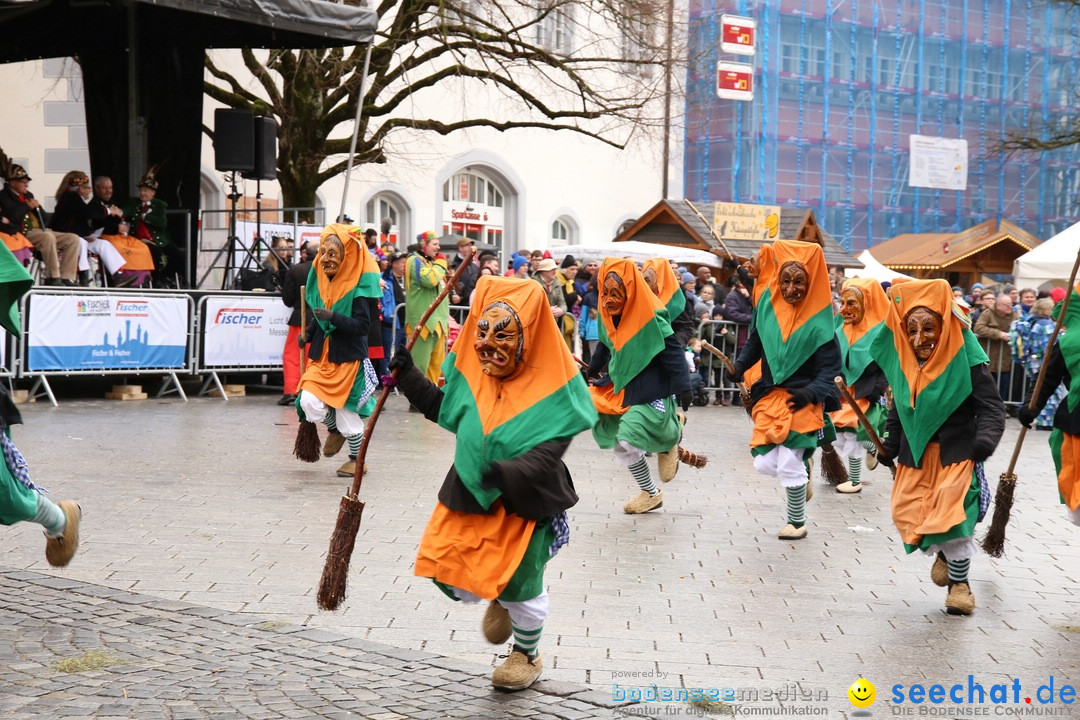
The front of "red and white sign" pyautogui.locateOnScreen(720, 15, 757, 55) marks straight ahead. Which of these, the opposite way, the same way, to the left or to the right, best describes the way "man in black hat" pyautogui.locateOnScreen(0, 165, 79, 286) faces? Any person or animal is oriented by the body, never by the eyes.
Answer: to the left

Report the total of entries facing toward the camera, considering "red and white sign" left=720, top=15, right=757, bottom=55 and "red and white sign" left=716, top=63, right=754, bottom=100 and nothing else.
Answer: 2

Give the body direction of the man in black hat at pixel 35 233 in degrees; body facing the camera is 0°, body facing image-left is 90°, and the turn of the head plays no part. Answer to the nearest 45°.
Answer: approximately 315°

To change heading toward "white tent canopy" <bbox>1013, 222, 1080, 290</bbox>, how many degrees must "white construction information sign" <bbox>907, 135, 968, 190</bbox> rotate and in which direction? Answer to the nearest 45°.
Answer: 0° — it already faces it

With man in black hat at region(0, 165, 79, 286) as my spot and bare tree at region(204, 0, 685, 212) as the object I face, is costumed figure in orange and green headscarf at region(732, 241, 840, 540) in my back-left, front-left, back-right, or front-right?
back-right

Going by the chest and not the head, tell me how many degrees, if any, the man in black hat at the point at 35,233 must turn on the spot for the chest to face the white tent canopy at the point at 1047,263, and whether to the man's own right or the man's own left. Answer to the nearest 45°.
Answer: approximately 45° to the man's own left

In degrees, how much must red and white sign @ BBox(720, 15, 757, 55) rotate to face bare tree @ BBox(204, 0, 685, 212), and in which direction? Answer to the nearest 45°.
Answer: approximately 45° to its right

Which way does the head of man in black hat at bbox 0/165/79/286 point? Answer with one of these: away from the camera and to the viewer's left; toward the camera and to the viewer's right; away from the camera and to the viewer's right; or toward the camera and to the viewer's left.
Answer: toward the camera and to the viewer's right
